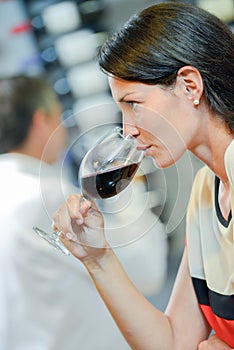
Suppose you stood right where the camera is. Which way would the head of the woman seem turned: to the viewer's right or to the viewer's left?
to the viewer's left

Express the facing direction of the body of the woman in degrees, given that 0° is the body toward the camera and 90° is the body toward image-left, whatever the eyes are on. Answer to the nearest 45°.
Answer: approximately 90°
